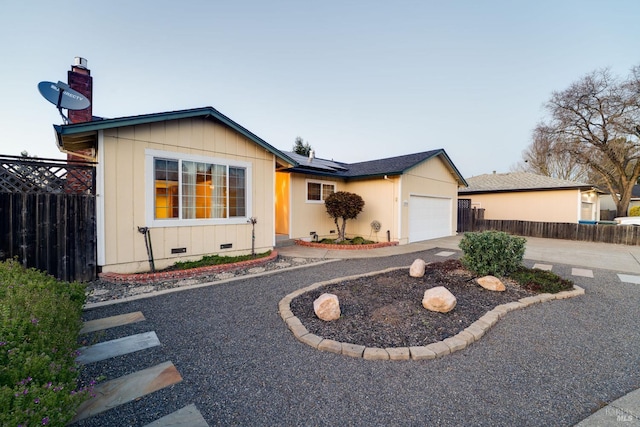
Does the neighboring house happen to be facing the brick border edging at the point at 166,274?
no

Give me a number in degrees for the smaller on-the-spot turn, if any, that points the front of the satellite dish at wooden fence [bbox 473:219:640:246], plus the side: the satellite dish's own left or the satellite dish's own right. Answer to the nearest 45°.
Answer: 0° — it already faces it

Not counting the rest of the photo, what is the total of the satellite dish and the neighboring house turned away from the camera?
0

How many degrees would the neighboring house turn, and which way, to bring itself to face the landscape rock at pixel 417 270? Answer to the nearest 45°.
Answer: approximately 90° to its right

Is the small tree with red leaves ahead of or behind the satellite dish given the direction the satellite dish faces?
ahead

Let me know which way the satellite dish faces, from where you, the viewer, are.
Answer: facing the viewer and to the right of the viewer

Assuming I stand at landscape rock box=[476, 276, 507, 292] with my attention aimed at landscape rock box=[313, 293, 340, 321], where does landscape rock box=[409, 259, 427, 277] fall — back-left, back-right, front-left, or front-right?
front-right

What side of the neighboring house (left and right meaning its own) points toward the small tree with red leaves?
right

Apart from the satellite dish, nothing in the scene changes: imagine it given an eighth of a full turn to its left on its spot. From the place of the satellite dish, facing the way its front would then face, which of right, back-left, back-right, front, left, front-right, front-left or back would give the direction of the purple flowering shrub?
right

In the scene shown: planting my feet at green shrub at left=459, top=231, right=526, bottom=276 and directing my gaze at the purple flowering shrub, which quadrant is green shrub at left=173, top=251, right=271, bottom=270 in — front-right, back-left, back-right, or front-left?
front-right

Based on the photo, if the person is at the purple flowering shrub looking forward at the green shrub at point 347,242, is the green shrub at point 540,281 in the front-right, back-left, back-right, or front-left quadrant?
front-right
